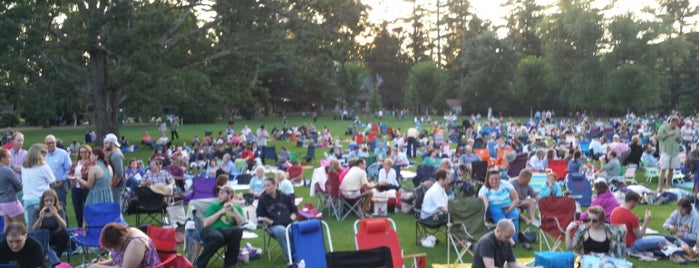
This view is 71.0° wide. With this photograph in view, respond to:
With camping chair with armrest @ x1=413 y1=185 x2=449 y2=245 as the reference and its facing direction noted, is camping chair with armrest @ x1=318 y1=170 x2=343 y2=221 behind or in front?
behind

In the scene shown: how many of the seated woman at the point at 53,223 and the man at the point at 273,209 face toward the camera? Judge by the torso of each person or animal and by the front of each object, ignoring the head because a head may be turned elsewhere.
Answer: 2

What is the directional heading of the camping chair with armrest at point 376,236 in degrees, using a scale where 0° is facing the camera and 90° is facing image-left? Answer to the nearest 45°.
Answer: approximately 315°

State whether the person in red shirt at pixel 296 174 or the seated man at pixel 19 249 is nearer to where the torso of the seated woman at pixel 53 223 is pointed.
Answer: the seated man

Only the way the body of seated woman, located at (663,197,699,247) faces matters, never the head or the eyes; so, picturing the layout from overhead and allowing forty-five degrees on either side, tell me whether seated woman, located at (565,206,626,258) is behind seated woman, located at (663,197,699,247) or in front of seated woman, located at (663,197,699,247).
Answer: in front
